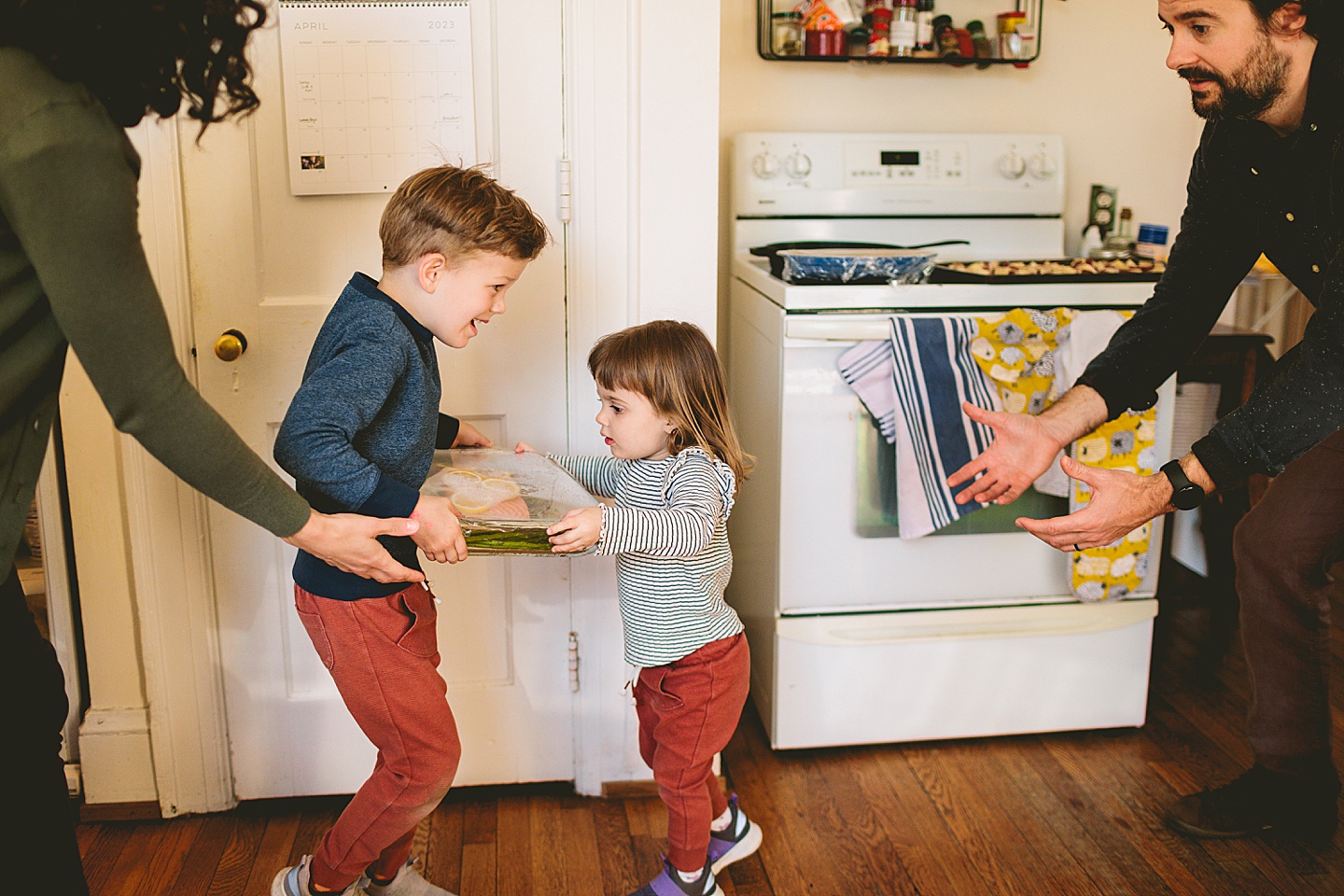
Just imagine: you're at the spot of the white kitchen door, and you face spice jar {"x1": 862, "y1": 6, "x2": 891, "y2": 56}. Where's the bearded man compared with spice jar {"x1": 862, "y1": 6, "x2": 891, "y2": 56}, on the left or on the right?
right

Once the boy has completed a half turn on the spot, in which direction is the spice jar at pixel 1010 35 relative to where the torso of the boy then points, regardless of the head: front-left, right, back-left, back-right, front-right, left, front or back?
back-right

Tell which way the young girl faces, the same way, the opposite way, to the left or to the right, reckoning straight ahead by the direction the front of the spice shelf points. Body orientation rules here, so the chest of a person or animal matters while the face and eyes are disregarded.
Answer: to the right

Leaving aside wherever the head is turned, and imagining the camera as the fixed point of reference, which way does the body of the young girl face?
to the viewer's left

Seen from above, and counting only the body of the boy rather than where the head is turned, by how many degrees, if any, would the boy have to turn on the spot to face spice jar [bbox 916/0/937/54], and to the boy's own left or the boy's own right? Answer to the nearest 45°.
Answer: approximately 45° to the boy's own left

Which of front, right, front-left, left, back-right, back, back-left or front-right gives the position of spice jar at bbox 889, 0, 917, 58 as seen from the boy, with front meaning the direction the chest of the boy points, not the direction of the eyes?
front-left

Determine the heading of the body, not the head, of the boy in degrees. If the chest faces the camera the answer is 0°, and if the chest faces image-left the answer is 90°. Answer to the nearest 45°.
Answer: approximately 270°

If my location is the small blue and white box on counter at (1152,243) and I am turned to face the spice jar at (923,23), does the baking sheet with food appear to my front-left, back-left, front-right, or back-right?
front-left

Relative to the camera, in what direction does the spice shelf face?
facing the viewer

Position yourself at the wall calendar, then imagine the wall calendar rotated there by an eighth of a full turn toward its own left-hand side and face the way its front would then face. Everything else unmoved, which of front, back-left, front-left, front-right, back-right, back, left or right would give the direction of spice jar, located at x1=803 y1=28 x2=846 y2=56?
left

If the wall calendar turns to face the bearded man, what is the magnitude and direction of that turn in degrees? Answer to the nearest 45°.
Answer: approximately 90° to its left

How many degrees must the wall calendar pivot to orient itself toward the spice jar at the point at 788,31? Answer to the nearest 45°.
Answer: approximately 135° to its left

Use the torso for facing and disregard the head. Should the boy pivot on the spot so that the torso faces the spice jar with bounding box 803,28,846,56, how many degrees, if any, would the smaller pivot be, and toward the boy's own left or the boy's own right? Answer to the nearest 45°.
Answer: approximately 45° to the boy's own left

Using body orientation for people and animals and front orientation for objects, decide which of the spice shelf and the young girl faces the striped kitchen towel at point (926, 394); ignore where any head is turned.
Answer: the spice shelf

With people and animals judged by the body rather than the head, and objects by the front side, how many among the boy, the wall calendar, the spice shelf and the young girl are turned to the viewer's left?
1
